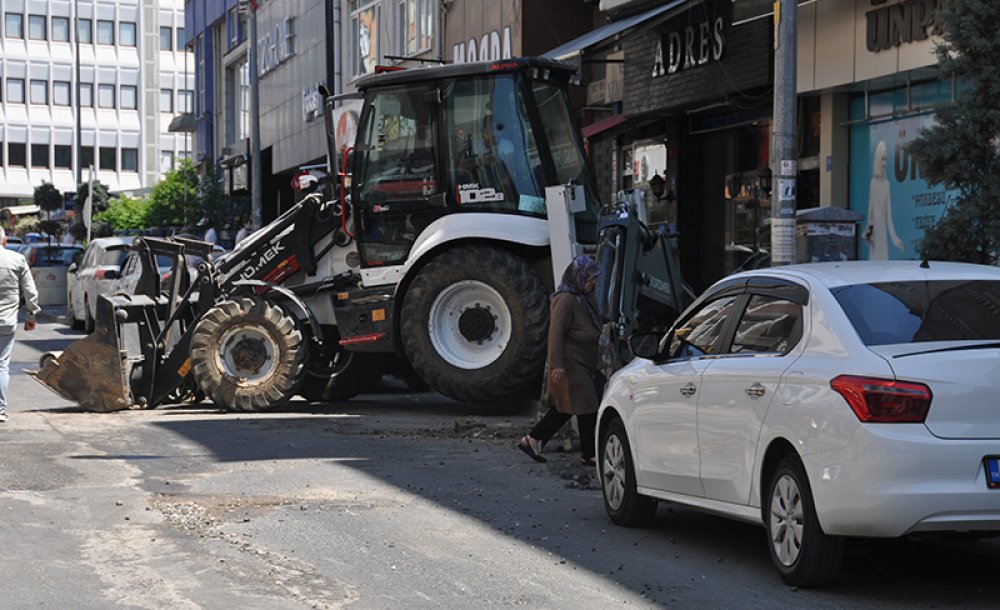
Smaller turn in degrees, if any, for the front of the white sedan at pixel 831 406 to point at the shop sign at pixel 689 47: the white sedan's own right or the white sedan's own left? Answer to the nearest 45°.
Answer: approximately 45° to the white sedan's own right

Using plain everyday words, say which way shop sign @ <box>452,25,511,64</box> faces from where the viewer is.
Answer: facing the viewer and to the left of the viewer
